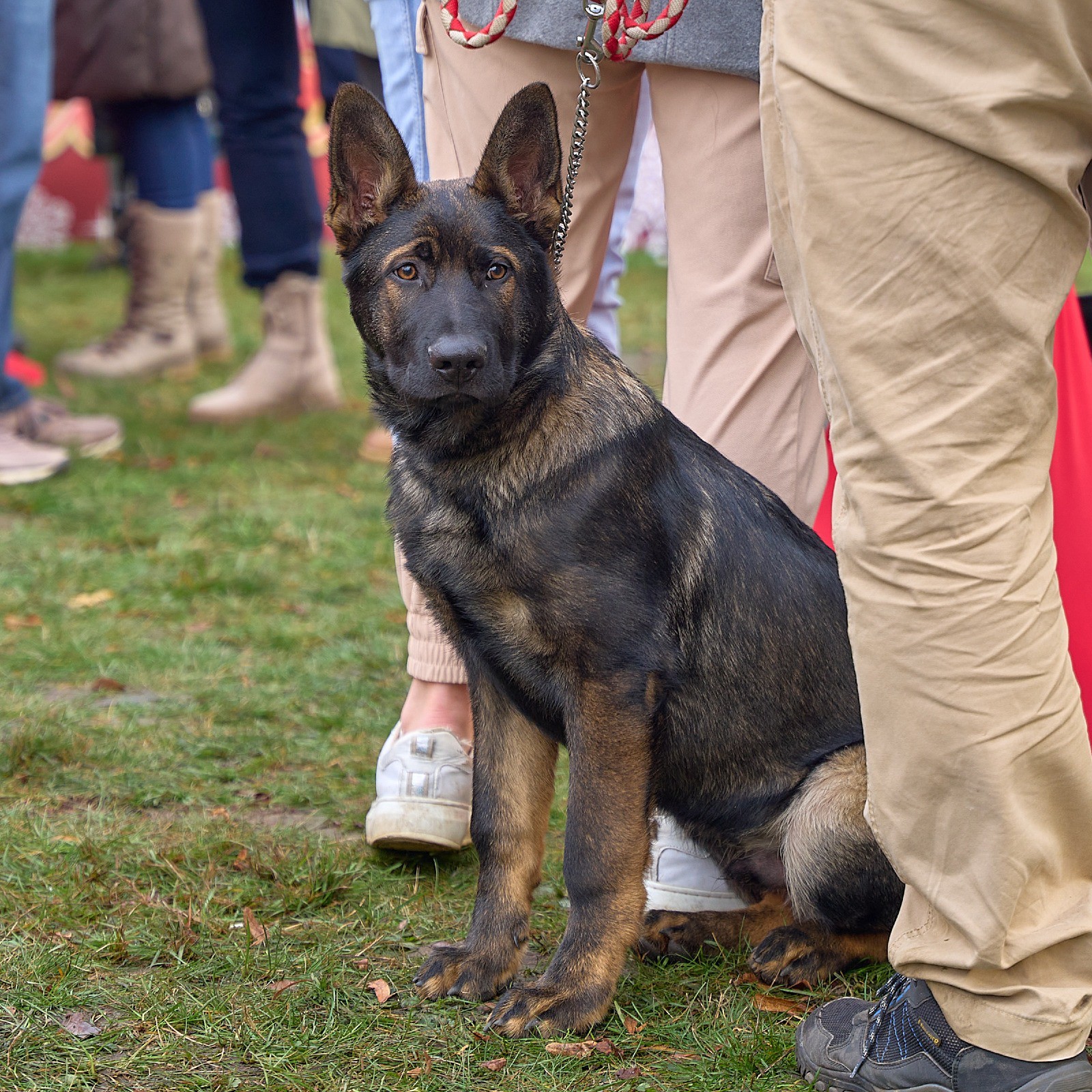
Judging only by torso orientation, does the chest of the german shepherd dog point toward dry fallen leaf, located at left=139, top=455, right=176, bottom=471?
no

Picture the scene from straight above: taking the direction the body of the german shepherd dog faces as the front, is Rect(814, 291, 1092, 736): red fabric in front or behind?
behind

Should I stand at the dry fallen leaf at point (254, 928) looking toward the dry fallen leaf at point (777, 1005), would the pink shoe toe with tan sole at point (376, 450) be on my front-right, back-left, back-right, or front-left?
back-left

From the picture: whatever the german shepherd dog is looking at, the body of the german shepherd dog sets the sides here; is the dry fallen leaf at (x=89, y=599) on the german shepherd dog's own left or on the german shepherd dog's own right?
on the german shepherd dog's own right

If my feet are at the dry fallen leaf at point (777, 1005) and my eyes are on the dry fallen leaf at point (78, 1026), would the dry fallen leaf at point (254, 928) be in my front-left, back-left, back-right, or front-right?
front-right

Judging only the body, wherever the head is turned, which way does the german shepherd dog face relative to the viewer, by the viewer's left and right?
facing the viewer and to the left of the viewer

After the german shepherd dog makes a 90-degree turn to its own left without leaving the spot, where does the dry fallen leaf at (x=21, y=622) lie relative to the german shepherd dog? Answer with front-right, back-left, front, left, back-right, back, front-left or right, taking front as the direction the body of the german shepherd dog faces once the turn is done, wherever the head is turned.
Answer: back
